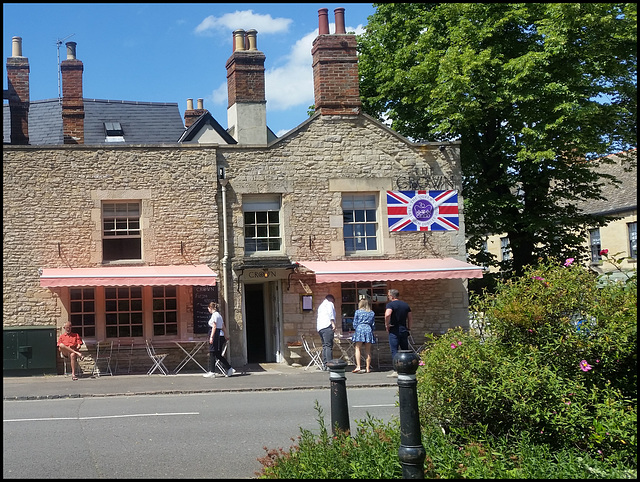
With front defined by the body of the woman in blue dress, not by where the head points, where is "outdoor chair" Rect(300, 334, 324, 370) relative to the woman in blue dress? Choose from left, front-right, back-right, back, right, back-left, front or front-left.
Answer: front-left

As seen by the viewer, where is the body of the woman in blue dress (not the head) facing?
away from the camera

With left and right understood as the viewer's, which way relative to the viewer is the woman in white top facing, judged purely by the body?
facing to the left of the viewer

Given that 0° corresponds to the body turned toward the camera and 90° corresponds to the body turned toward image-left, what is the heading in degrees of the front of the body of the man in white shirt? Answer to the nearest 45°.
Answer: approximately 225°

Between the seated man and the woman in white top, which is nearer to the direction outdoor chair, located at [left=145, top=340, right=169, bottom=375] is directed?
the woman in white top

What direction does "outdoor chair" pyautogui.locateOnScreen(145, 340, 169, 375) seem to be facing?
to the viewer's right
